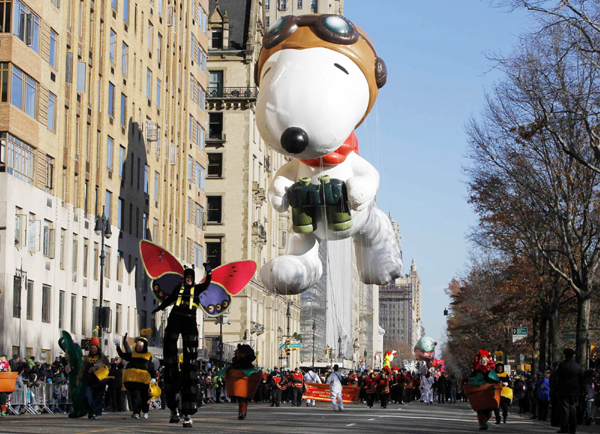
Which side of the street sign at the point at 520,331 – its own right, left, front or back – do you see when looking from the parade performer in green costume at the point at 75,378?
front

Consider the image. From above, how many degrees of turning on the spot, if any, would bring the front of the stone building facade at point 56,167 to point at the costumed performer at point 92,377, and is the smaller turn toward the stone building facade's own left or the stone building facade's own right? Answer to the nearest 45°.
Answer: approximately 45° to the stone building facade's own right

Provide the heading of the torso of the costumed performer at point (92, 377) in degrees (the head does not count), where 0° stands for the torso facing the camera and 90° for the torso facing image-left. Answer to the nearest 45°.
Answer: approximately 0°
